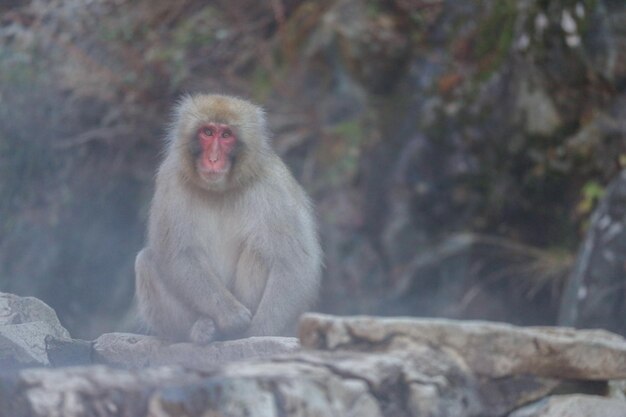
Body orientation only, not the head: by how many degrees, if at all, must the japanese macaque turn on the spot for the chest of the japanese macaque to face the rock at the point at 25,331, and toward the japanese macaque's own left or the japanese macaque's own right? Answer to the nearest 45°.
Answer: approximately 45° to the japanese macaque's own right

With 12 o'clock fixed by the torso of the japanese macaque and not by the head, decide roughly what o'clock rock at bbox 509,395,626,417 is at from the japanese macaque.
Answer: The rock is roughly at 11 o'clock from the japanese macaque.

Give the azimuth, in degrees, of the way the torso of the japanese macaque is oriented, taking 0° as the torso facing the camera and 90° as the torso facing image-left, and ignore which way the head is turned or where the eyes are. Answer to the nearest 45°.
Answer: approximately 0°
